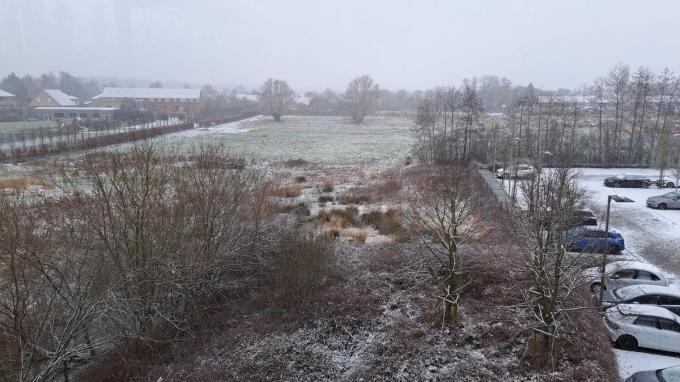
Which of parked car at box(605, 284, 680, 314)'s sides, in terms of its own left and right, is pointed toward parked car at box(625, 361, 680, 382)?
left

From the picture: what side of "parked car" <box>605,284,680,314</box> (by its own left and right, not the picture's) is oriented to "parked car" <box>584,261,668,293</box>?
right

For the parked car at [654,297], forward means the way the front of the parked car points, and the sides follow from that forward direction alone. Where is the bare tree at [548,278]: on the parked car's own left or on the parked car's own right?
on the parked car's own left

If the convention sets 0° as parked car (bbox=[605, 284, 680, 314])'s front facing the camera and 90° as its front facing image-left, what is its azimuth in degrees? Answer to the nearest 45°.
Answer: approximately 90°

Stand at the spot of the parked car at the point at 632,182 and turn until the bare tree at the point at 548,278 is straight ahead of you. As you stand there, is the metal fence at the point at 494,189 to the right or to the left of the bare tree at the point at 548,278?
right

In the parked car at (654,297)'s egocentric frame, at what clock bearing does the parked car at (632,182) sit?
the parked car at (632,182) is roughly at 3 o'clock from the parked car at (654,297).

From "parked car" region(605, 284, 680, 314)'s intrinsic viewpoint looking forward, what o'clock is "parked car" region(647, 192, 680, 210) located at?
"parked car" region(647, 192, 680, 210) is roughly at 3 o'clock from "parked car" region(605, 284, 680, 314).

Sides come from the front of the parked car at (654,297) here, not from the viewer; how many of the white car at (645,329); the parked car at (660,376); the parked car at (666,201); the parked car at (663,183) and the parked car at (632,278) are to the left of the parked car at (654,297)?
2

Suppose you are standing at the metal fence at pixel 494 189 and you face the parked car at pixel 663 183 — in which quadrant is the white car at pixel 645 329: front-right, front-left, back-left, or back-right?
back-right

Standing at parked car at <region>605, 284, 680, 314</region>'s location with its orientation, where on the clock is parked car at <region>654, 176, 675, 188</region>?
parked car at <region>654, 176, 675, 188</region> is roughly at 3 o'clock from parked car at <region>605, 284, 680, 314</region>.

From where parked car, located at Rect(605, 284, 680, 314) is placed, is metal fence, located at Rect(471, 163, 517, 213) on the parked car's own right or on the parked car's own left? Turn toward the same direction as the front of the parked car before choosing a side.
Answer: on the parked car's own right
